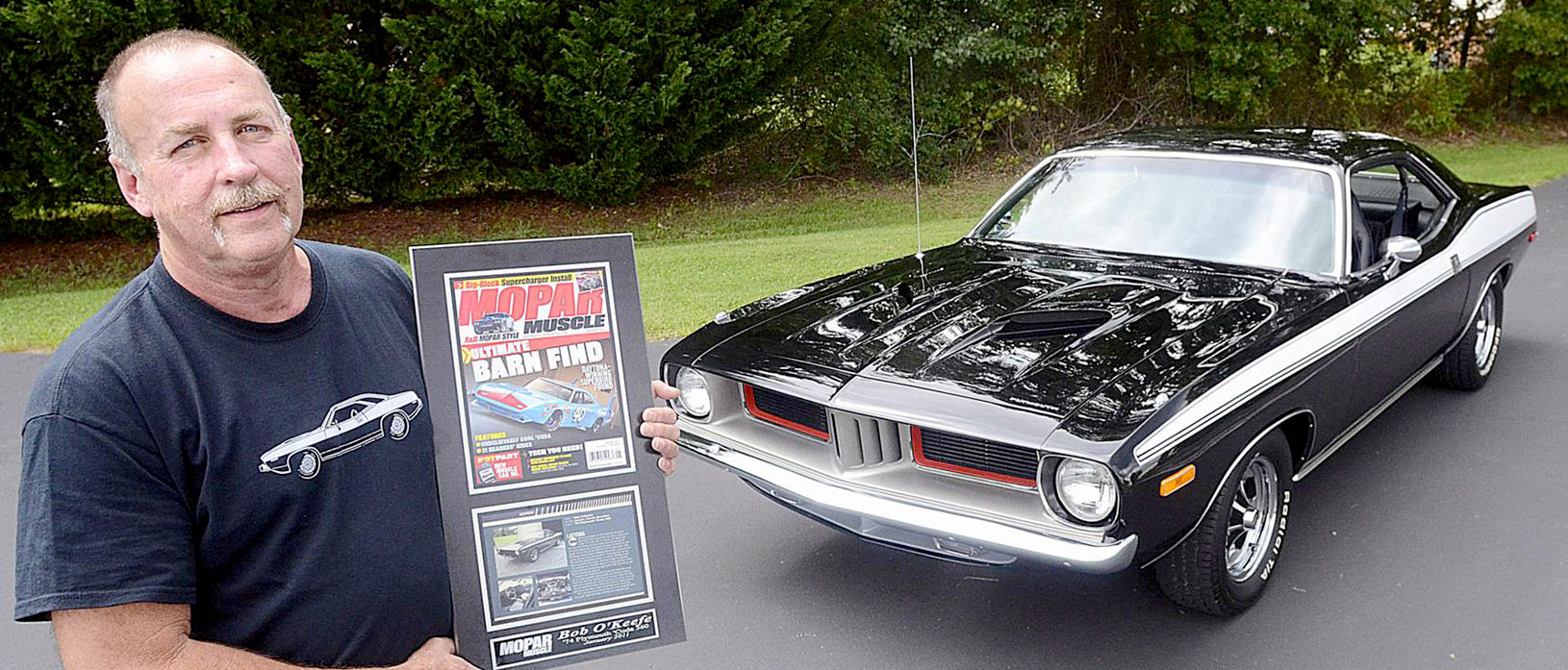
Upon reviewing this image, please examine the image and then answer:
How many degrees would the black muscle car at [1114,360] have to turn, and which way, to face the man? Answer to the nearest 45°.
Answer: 0° — it already faces them

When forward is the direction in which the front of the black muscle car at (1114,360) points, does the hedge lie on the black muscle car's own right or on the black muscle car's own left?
on the black muscle car's own right

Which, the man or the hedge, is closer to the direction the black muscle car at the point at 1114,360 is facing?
the man

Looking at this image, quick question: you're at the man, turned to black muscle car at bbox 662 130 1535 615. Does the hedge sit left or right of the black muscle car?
left
